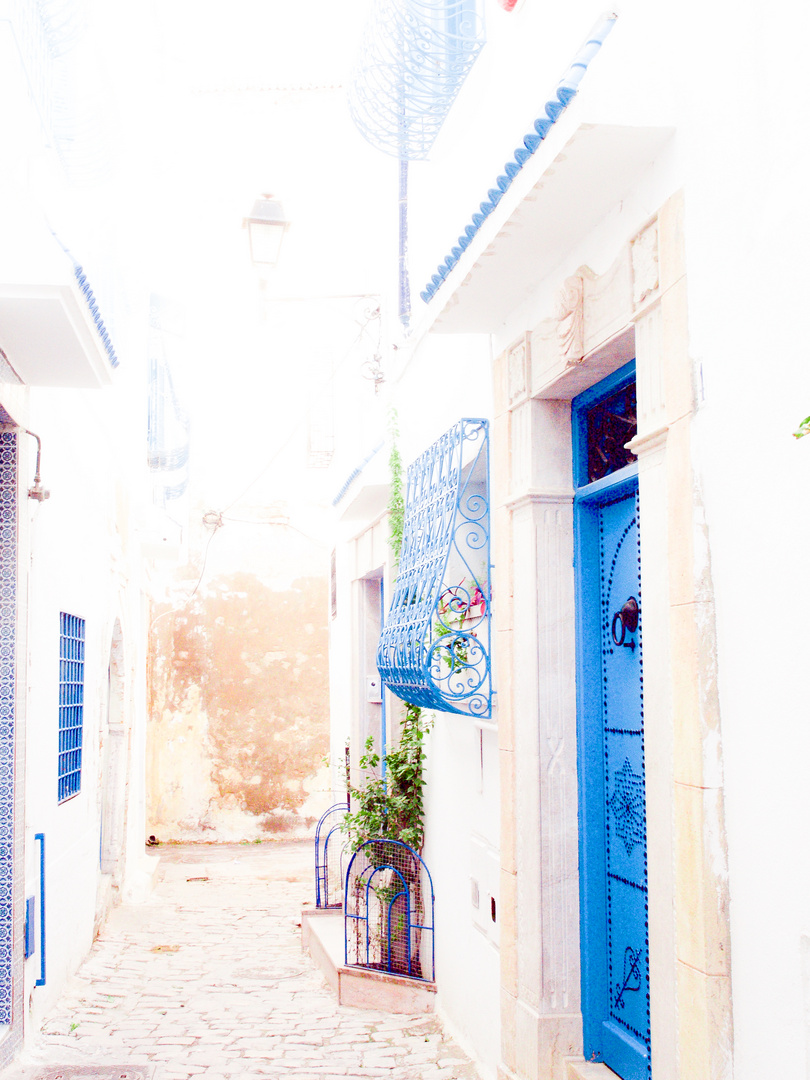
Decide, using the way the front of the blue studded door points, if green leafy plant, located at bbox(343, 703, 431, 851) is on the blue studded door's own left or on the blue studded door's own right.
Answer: on the blue studded door's own right

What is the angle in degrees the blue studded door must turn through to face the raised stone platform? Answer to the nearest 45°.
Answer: approximately 45° to its right

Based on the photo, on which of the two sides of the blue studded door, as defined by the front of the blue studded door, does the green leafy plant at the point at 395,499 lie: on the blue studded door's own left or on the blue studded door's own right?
on the blue studded door's own right

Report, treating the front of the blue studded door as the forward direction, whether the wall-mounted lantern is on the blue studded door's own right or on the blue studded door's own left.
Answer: on the blue studded door's own right

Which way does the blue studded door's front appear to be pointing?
to the viewer's left
